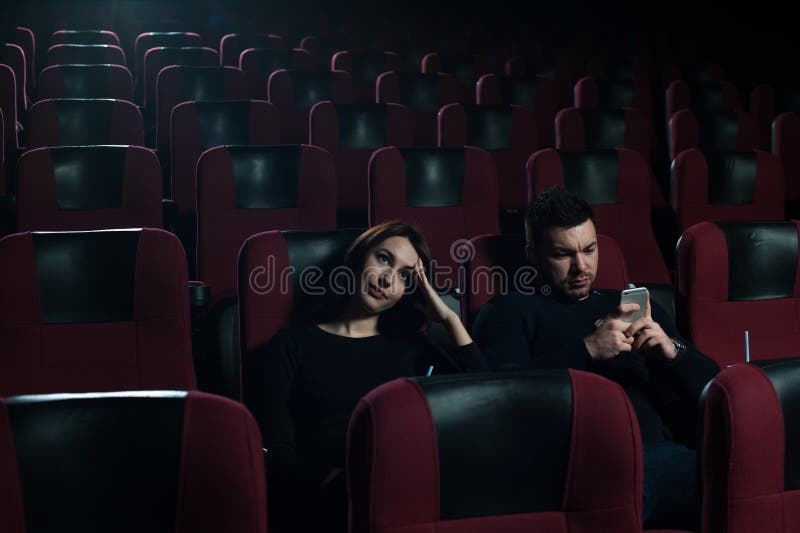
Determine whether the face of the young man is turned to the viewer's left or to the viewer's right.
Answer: to the viewer's right

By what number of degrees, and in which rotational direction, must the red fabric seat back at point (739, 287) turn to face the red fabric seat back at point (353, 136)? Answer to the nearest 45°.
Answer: approximately 135° to its right

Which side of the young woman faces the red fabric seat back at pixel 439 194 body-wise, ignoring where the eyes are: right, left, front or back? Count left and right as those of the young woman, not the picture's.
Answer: back

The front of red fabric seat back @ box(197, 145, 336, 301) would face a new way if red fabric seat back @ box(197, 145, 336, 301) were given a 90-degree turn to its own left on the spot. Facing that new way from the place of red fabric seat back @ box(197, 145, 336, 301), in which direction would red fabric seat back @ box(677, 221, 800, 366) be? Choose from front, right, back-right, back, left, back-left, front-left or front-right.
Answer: front-right

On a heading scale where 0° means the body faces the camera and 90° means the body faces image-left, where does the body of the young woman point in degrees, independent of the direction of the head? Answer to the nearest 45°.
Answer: approximately 0°

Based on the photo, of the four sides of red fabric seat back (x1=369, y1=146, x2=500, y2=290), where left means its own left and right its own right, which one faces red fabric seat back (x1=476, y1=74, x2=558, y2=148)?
back

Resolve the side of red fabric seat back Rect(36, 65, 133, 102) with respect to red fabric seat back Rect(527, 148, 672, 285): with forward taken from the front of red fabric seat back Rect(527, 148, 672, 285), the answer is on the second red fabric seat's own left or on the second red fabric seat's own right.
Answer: on the second red fabric seat's own right

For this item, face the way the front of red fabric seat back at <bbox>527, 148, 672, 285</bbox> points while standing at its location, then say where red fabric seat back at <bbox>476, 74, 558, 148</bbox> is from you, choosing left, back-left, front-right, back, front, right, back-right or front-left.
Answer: back

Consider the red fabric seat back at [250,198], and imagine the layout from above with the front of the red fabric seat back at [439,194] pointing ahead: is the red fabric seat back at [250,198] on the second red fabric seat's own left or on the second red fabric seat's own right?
on the second red fabric seat's own right

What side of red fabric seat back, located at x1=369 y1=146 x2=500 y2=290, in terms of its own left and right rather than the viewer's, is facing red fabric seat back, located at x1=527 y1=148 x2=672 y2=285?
left

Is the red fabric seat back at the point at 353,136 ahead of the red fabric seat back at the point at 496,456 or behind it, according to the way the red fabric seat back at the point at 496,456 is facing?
behind

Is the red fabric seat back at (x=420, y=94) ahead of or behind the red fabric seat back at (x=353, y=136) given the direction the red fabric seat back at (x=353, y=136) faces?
behind

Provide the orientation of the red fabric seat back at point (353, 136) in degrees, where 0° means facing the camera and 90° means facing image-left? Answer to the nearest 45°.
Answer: approximately 0°
